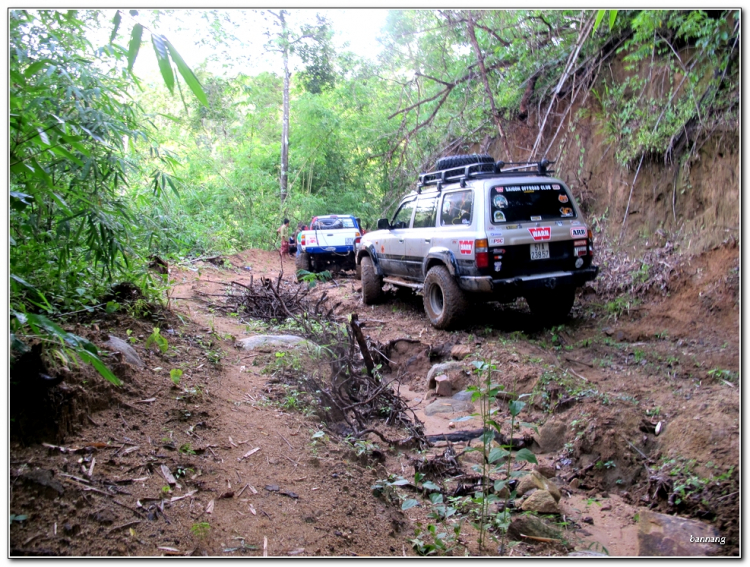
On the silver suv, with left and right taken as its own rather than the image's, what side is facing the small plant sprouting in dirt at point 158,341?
left

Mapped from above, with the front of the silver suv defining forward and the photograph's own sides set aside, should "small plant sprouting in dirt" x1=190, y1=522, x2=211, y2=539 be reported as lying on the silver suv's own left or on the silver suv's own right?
on the silver suv's own left

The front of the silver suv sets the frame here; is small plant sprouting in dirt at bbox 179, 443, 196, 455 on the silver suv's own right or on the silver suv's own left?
on the silver suv's own left

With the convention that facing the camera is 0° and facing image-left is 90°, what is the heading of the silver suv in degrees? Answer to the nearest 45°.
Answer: approximately 135°

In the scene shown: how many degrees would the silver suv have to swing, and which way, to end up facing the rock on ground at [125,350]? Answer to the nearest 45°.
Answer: approximately 90° to its left

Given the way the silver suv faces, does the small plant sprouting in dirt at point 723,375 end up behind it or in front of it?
behind

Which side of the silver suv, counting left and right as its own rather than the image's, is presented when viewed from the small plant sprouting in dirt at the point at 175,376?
left
